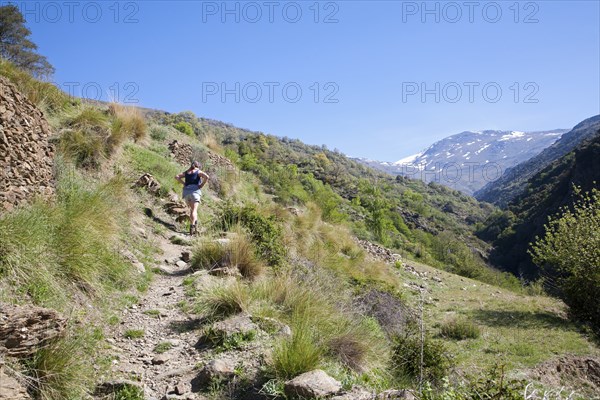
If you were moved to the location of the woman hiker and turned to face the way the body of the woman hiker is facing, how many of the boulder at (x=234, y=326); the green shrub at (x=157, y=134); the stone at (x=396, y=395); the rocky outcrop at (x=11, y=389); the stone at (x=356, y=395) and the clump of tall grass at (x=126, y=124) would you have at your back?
4

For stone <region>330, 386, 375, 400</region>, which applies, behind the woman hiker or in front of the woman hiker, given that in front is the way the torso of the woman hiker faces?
behind

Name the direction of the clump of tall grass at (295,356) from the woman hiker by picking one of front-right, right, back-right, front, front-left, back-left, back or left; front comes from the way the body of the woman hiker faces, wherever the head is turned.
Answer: back

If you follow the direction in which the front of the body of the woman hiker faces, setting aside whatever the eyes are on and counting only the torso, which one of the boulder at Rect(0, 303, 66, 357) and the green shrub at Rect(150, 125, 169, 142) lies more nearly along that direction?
the green shrub

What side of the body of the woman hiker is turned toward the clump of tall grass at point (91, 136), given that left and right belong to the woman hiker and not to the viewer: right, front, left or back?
left

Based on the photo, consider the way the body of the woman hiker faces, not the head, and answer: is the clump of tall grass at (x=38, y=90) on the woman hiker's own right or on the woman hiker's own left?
on the woman hiker's own left

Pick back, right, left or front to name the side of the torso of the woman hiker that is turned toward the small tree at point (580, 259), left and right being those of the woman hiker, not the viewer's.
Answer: right

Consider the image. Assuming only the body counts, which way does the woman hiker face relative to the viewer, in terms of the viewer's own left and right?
facing away from the viewer

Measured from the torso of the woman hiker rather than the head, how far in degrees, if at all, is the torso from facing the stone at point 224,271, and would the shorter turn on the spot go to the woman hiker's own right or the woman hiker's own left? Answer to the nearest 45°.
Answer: approximately 180°

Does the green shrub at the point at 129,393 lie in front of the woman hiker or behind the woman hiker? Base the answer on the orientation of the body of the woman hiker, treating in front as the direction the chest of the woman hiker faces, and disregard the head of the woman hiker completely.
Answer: behind

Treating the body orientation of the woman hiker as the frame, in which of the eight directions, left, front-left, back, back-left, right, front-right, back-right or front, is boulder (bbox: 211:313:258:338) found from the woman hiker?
back

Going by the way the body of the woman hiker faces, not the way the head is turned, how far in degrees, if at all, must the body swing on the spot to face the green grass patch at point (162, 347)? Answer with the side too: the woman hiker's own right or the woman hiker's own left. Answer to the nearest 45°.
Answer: approximately 180°

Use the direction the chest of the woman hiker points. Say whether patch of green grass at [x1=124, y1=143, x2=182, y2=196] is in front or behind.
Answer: in front

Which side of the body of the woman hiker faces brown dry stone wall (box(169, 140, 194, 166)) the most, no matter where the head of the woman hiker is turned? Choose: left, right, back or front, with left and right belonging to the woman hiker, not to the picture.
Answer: front

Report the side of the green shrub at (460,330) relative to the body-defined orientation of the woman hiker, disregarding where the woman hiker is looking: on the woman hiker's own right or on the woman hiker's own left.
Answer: on the woman hiker's own right
